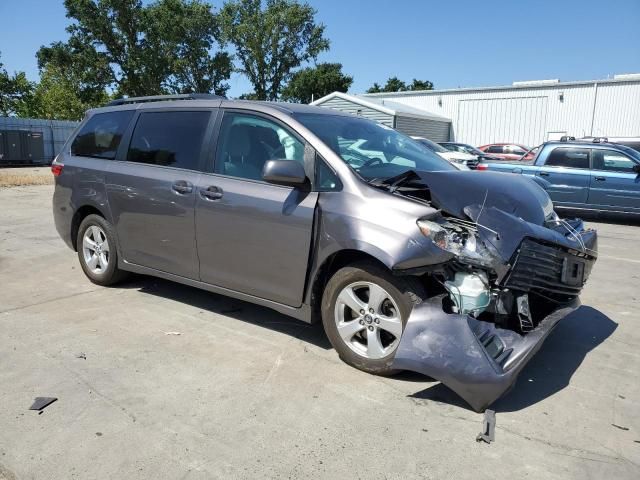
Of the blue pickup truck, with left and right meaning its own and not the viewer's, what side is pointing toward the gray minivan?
right

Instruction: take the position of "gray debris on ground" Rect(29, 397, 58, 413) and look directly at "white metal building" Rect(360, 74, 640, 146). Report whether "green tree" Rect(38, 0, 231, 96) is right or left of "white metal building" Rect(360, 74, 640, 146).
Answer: left

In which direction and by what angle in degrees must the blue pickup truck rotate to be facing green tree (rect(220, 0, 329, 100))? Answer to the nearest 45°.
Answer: approximately 135° to its left

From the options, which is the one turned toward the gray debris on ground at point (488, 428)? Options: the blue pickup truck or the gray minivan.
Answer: the gray minivan

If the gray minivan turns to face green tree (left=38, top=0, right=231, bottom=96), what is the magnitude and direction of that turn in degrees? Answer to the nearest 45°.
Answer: approximately 135° to its left

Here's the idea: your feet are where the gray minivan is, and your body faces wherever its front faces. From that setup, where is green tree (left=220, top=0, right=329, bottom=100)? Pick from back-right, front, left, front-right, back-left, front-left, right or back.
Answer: back-left

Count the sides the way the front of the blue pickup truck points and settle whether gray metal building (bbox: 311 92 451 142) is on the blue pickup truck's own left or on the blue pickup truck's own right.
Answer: on the blue pickup truck's own left

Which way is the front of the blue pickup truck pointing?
to the viewer's right

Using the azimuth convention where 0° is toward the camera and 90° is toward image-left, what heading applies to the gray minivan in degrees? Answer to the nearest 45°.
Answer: approximately 315°

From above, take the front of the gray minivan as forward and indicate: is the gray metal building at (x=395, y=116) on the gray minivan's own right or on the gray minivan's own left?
on the gray minivan's own left

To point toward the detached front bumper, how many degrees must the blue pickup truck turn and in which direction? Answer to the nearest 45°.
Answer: approximately 90° to its right

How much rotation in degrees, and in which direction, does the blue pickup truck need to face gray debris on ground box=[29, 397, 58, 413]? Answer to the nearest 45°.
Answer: approximately 90° to its right

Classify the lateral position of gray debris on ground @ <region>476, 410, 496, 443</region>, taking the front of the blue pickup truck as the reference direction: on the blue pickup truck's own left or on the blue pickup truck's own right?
on the blue pickup truck's own right

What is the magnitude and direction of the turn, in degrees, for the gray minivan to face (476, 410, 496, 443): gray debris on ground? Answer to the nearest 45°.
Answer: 0° — it already faces it
